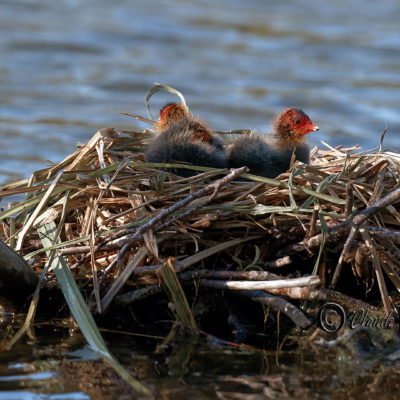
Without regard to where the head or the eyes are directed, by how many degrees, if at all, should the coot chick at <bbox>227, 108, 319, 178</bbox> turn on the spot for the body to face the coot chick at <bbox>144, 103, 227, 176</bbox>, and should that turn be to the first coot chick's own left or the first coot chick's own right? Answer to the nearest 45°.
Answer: approximately 135° to the first coot chick's own right

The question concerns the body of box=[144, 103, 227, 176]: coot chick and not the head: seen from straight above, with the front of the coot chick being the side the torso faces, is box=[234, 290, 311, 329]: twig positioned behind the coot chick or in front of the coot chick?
behind

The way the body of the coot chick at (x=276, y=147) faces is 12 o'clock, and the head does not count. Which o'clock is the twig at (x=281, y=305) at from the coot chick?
The twig is roughly at 3 o'clock from the coot chick.

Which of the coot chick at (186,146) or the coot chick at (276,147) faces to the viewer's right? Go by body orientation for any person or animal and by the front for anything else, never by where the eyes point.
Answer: the coot chick at (276,147)

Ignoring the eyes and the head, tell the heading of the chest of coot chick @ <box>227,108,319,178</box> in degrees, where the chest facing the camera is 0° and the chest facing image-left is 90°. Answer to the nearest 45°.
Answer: approximately 270°

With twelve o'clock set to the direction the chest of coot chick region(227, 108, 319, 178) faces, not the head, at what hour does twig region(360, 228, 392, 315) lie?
The twig is roughly at 2 o'clock from the coot chick.

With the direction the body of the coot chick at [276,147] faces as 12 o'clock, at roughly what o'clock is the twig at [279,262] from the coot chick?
The twig is roughly at 3 o'clock from the coot chick.

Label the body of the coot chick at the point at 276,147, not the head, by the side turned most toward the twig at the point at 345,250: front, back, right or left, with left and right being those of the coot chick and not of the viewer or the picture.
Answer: right

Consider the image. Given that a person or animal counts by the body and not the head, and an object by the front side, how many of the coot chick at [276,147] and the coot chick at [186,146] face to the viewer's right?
1

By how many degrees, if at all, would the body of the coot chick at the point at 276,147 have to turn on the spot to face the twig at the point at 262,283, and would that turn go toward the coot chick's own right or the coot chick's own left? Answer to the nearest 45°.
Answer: approximately 90° to the coot chick's own right

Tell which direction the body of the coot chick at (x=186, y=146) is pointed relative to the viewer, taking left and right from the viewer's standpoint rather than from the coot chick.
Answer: facing away from the viewer and to the left of the viewer

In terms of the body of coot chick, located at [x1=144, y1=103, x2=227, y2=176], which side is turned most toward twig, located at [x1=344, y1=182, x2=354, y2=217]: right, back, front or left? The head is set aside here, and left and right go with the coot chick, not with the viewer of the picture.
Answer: back
